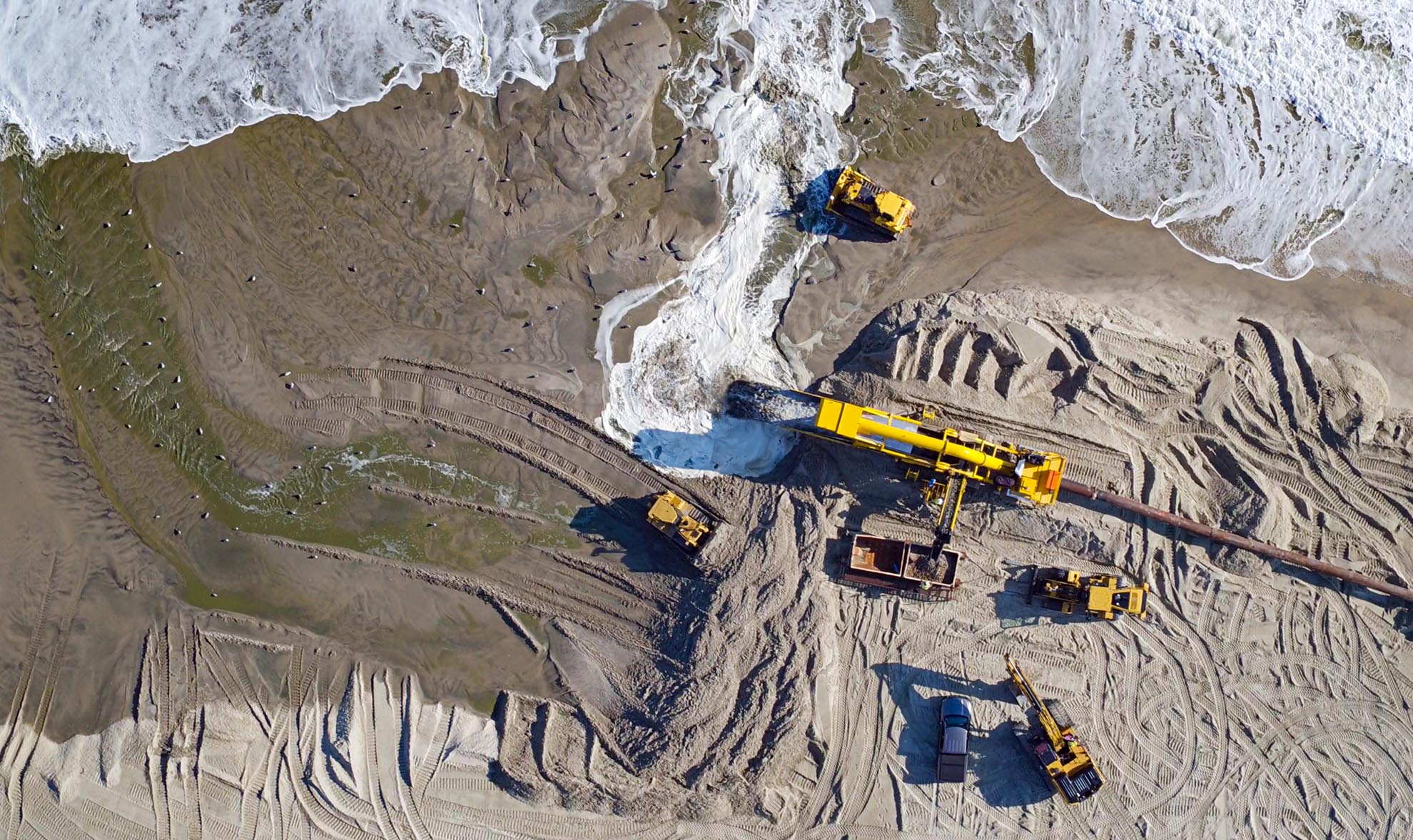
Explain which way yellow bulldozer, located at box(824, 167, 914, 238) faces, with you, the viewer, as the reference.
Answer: facing away from the viewer and to the left of the viewer

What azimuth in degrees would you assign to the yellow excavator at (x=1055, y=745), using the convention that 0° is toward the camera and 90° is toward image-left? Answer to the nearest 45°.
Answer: approximately 135°

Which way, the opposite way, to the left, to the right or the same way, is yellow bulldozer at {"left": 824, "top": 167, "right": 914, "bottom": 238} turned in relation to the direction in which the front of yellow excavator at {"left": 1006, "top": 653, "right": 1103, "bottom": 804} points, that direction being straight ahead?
the same way

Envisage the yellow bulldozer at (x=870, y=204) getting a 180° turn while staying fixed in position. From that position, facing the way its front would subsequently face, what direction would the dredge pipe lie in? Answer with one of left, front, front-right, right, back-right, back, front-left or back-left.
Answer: front-left

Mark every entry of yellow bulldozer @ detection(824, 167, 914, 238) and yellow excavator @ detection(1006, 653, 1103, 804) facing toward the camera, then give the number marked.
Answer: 0
